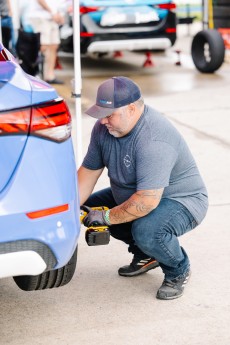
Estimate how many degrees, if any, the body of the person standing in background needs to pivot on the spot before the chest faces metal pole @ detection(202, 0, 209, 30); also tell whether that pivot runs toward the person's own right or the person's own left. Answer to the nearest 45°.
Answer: approximately 45° to the person's own left

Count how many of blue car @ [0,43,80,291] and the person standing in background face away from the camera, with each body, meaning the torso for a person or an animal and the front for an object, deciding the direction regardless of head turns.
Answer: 1

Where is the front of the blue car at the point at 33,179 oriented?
away from the camera

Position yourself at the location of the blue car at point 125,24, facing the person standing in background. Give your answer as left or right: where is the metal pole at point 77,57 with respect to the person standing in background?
left

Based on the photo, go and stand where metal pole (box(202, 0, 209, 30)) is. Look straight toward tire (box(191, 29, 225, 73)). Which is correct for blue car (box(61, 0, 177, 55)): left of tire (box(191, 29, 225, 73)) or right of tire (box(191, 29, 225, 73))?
right
